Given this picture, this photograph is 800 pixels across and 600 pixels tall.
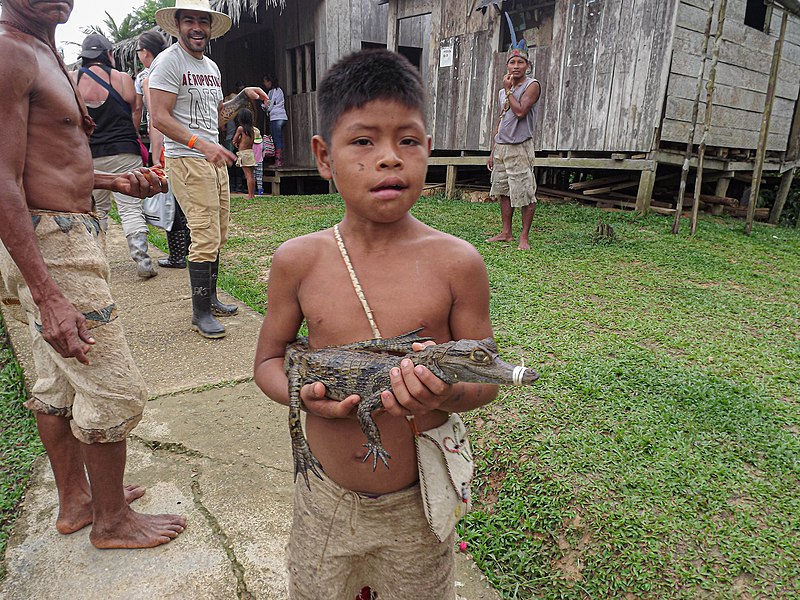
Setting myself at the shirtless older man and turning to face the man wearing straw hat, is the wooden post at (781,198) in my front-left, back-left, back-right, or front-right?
front-right

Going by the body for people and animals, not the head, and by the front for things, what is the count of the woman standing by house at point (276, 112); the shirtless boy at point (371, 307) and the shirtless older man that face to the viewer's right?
1

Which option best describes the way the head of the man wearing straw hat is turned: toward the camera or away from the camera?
toward the camera

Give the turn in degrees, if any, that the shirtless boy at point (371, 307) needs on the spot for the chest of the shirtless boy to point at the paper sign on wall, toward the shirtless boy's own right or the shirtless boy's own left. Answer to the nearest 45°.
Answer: approximately 180°

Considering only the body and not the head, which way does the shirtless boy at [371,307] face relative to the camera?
toward the camera

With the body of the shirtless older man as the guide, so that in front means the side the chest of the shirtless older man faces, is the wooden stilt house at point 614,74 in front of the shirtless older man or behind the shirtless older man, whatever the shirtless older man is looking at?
in front

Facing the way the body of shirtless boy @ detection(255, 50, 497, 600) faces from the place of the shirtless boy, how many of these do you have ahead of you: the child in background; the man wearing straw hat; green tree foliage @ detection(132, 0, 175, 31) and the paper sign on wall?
0

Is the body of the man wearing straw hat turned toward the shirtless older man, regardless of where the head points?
no

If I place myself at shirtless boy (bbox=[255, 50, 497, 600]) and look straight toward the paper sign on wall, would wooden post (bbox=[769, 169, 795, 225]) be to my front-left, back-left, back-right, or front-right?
front-right

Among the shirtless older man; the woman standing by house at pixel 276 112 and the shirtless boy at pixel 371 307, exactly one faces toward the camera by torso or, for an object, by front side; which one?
the shirtless boy

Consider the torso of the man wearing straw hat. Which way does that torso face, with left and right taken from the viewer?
facing the viewer and to the right of the viewer

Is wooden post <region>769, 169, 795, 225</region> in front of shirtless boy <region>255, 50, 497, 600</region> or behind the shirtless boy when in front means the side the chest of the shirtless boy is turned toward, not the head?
behind

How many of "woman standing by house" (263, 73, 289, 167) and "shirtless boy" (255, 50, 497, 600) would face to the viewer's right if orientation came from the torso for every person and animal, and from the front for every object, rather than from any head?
0

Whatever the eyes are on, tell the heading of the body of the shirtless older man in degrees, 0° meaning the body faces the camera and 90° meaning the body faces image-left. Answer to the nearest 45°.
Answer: approximately 270°

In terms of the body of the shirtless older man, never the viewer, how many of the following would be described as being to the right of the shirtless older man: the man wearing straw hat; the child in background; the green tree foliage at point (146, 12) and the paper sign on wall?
0

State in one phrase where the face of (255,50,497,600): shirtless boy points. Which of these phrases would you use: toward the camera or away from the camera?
toward the camera

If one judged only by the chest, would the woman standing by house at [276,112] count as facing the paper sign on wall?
no
